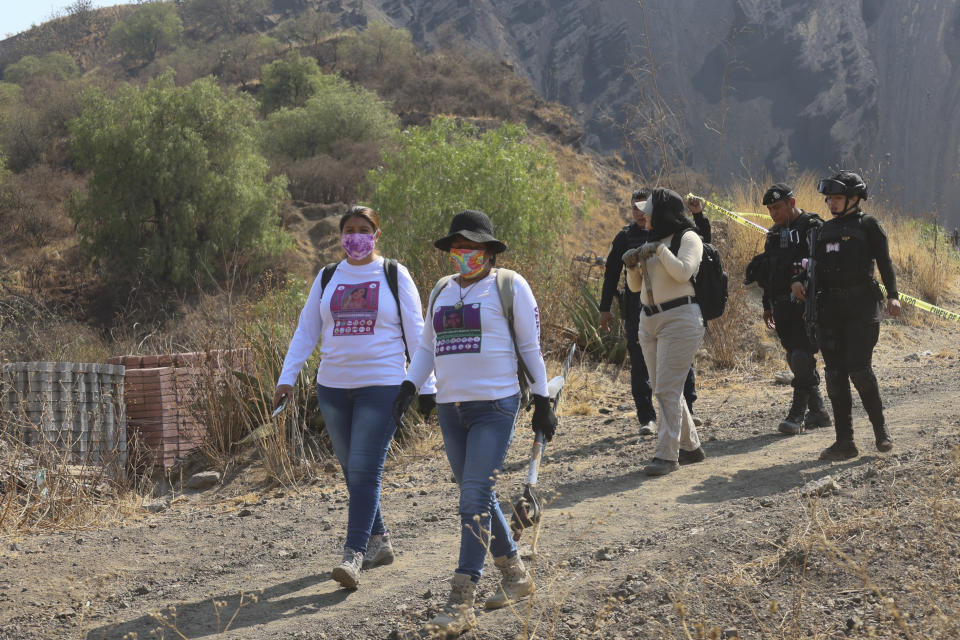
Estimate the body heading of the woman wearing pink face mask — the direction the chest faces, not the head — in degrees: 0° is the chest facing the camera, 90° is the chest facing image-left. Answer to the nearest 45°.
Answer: approximately 0°

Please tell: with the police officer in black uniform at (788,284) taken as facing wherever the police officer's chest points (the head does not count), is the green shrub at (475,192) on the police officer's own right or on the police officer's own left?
on the police officer's own right

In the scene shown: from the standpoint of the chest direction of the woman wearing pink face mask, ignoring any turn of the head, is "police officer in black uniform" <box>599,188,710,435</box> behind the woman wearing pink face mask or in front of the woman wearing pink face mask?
behind

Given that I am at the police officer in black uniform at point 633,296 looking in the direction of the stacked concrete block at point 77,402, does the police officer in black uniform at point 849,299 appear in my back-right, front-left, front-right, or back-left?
back-left

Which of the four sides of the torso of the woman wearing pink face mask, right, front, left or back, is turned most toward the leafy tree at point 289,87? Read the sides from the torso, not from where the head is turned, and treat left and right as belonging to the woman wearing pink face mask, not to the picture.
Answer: back

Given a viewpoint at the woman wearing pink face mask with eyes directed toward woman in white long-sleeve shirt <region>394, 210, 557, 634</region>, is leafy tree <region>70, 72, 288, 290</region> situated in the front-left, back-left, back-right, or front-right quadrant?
back-left

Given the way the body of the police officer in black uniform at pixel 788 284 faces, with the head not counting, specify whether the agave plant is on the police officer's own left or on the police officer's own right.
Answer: on the police officer's own right

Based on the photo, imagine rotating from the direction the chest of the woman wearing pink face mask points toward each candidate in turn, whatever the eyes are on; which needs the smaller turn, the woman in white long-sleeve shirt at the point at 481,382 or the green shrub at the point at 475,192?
the woman in white long-sleeve shirt

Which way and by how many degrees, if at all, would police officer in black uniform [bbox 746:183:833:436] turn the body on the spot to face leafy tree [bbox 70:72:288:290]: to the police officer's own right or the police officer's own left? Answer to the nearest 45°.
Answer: approximately 90° to the police officer's own right

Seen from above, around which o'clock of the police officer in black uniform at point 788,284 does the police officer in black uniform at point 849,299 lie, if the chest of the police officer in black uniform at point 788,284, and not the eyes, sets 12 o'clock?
the police officer in black uniform at point 849,299 is roughly at 10 o'clock from the police officer in black uniform at point 788,284.
